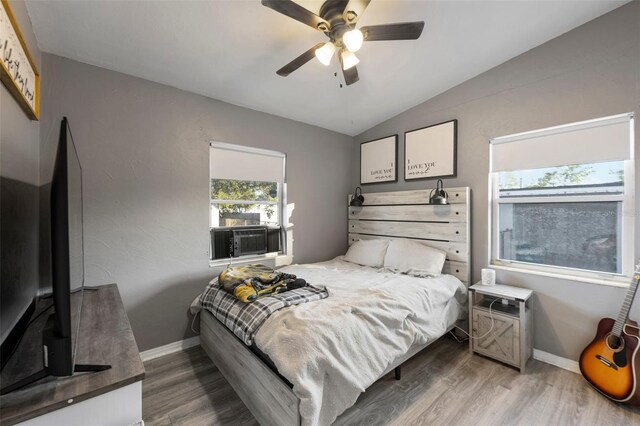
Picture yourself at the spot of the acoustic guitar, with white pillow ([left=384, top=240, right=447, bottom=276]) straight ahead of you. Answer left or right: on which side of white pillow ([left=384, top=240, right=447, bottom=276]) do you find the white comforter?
left

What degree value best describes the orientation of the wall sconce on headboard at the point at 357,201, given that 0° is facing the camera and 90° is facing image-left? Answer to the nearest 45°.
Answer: approximately 45°

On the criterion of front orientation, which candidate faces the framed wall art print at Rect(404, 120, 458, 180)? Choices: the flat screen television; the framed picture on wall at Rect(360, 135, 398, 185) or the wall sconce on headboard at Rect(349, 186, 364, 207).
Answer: the flat screen television

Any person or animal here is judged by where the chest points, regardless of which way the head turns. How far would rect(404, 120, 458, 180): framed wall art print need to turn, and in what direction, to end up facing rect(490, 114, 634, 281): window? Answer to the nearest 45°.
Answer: approximately 135° to its left

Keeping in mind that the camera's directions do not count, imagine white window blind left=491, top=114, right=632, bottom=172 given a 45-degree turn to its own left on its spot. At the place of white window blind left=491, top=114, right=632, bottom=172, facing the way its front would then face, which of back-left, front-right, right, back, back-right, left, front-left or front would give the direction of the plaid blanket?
front-right

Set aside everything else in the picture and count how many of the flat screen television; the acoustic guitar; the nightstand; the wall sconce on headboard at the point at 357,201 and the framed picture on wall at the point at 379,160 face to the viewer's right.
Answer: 1

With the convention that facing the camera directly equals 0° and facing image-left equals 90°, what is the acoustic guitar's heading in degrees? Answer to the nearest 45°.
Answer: approximately 45°

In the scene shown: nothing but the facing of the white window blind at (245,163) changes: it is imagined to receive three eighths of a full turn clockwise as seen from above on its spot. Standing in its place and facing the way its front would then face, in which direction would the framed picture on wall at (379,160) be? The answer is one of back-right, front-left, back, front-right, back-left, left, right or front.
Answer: back

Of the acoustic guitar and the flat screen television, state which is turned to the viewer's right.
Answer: the flat screen television

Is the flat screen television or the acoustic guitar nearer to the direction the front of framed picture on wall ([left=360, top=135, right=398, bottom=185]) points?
the flat screen television

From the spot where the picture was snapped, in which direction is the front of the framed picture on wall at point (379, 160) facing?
facing the viewer and to the left of the viewer

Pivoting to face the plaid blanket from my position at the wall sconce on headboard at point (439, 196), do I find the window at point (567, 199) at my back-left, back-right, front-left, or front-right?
back-left

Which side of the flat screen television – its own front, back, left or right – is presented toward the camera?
right

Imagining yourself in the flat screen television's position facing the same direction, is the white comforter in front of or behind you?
in front

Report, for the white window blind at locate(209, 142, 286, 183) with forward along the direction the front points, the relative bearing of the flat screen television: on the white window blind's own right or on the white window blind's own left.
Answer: on the white window blind's own right
